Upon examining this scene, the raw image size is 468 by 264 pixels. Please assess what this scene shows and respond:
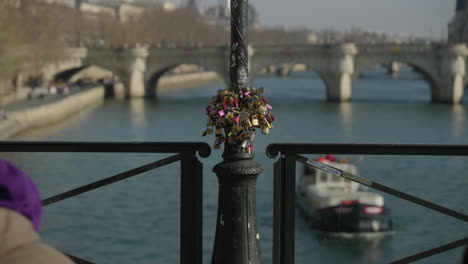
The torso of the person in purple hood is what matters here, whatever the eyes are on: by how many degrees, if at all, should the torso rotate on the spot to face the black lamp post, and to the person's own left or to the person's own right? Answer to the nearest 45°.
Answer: approximately 45° to the person's own right

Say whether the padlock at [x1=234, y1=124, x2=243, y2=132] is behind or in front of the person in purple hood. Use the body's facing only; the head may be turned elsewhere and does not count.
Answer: in front

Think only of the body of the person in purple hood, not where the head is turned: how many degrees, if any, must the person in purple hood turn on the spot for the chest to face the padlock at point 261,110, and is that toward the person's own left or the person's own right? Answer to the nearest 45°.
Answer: approximately 45° to the person's own right

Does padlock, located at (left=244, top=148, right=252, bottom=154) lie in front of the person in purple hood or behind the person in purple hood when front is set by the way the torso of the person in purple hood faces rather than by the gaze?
in front

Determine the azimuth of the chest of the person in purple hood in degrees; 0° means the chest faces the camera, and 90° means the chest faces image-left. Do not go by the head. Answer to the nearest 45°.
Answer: approximately 180°

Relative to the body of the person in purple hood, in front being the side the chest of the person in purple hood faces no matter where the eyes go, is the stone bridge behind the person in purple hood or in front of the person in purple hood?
in front

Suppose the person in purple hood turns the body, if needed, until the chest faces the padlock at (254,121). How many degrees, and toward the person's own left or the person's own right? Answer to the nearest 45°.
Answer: approximately 45° to the person's own right
